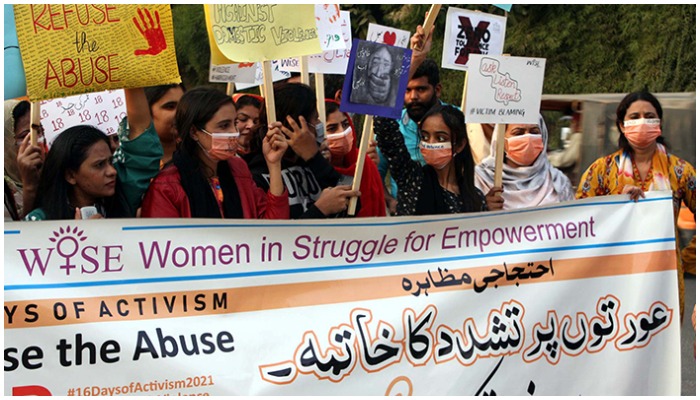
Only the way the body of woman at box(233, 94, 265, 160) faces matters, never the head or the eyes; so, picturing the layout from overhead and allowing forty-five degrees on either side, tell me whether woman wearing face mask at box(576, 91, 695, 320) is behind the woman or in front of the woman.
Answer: in front

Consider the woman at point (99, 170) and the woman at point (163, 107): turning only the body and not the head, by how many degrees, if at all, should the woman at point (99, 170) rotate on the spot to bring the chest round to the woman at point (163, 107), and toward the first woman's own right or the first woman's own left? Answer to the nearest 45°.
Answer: approximately 135° to the first woman's own left

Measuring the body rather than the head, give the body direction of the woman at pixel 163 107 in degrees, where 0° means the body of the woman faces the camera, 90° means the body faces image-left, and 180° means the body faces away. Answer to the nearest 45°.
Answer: approximately 315°

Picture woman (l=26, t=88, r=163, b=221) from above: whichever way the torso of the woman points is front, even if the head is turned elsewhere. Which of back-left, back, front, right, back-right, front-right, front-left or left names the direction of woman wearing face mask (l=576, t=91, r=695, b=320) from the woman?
front-left

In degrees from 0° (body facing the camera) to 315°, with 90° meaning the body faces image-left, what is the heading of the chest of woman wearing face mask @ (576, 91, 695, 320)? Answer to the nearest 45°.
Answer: approximately 0°

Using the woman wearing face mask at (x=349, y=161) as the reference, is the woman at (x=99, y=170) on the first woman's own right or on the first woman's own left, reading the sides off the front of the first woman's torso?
on the first woman's own right

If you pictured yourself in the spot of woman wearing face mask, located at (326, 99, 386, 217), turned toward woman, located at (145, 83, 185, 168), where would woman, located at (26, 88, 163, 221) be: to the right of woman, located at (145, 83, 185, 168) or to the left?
left

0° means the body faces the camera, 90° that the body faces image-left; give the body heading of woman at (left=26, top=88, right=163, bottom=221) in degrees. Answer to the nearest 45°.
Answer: approximately 315°

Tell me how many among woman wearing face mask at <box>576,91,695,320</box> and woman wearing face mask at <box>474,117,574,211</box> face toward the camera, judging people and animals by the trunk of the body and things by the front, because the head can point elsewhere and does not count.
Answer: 2

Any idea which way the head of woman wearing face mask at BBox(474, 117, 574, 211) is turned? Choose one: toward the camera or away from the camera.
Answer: toward the camera

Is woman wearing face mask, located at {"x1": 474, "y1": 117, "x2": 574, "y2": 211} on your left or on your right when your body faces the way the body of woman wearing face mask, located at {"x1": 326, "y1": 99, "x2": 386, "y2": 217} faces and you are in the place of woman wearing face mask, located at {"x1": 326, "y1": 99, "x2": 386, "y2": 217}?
on your left

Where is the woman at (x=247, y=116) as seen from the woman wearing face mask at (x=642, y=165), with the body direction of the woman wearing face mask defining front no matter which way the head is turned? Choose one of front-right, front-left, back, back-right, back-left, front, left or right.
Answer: right

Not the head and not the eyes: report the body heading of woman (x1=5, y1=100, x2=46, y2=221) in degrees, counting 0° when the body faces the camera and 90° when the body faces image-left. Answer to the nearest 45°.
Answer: approximately 315°

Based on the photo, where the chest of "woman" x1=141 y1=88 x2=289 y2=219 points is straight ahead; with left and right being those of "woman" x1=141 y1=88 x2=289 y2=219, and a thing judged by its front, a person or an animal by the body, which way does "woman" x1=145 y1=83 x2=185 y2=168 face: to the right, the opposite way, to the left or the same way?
the same way

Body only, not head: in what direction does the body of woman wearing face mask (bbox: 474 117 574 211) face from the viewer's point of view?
toward the camera

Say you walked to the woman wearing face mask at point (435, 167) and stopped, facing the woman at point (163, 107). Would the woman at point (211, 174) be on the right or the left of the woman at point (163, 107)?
left

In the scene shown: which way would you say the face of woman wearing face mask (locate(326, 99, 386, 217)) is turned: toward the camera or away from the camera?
toward the camera

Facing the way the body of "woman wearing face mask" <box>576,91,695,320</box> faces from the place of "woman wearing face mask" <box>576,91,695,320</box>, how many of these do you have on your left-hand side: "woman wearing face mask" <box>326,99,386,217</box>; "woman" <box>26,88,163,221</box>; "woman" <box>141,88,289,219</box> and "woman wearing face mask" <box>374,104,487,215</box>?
0

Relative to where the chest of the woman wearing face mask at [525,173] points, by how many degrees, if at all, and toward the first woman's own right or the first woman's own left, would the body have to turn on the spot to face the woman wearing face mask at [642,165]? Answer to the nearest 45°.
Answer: approximately 90° to the first woman's own left
